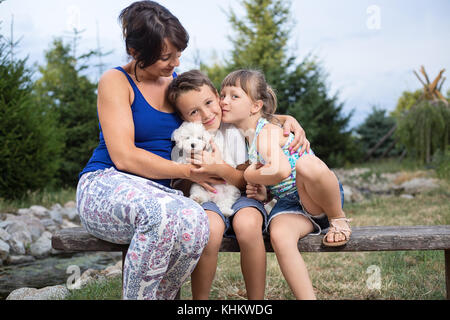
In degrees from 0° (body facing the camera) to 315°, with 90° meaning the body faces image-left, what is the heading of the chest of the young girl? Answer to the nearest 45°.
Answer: approximately 45°

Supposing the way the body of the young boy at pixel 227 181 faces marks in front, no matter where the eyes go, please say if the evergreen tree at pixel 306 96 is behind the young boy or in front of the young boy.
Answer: behind

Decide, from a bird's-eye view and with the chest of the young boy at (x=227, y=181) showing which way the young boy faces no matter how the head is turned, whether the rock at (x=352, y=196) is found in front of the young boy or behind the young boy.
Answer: behind

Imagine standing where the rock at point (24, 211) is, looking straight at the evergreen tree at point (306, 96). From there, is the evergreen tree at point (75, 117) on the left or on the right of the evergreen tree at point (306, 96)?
left

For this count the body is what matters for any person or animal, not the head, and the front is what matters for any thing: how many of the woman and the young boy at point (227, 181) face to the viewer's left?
0

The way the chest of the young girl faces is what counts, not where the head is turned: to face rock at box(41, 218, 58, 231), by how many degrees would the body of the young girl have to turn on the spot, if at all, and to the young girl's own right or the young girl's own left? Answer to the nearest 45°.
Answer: approximately 90° to the young girl's own right

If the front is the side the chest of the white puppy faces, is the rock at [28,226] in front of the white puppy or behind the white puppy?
behind

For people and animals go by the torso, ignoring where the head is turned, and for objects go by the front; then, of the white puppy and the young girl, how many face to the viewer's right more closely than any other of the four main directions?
0

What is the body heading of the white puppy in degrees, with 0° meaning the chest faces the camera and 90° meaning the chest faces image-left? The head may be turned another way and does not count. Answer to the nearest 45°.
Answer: approximately 0°

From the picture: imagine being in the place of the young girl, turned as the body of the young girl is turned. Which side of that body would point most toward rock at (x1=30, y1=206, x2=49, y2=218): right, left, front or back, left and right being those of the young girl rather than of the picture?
right

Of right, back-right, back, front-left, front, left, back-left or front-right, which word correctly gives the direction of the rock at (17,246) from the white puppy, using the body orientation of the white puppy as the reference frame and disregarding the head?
back-right

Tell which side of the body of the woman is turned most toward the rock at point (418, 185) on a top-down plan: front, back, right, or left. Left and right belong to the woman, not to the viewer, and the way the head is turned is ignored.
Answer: left

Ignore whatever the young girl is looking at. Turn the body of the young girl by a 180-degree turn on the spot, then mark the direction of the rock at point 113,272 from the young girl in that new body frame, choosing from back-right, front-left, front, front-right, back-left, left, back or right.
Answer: left

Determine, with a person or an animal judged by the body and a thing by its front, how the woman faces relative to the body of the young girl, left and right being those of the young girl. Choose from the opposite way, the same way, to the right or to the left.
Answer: to the left
